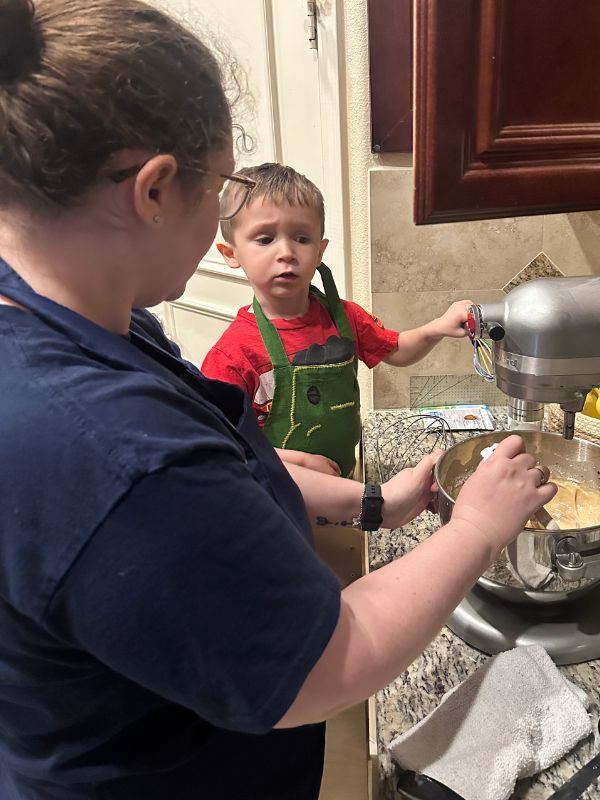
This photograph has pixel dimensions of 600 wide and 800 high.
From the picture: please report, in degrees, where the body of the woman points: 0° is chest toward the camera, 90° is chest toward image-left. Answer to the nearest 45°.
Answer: approximately 225°

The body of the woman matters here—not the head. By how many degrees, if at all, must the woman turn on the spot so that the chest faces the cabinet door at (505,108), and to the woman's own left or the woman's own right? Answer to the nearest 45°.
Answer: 0° — they already face it

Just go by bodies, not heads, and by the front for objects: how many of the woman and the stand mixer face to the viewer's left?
1

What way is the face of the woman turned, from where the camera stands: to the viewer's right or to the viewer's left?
to the viewer's right

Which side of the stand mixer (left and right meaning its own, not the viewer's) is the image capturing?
left
